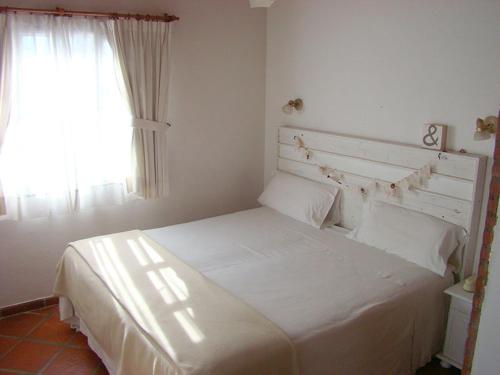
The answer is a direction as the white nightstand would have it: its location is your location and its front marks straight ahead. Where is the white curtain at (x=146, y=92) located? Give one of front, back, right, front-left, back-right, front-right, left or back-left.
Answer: front-right

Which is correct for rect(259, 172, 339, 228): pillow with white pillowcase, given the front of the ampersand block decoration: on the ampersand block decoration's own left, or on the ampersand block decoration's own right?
on the ampersand block decoration's own right

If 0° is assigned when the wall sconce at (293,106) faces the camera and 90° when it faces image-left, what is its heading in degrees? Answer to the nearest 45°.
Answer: approximately 45°

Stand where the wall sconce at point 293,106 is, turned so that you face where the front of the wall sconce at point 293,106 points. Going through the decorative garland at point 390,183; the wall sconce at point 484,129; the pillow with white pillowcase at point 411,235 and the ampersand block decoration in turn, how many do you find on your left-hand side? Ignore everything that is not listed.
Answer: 4

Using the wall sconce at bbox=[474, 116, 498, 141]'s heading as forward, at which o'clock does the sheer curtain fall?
The sheer curtain is roughly at 1 o'clock from the wall sconce.

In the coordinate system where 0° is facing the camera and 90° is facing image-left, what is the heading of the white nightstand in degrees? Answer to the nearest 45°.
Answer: approximately 45°

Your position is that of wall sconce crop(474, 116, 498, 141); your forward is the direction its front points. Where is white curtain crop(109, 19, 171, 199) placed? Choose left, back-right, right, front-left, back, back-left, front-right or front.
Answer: front-right

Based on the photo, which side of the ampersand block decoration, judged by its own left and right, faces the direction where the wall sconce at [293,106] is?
right

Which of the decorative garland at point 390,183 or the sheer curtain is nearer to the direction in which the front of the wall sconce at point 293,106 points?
the sheer curtain
